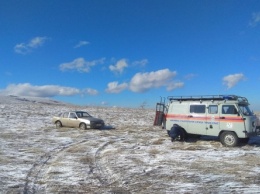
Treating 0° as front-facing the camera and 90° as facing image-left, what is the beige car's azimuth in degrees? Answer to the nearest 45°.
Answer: approximately 315°

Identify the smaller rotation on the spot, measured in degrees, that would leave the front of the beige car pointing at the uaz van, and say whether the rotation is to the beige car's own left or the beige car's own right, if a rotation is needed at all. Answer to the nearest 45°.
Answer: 0° — it already faces it

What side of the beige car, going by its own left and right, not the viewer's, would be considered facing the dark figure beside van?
front
